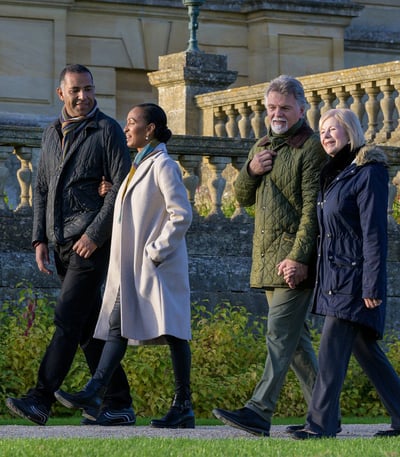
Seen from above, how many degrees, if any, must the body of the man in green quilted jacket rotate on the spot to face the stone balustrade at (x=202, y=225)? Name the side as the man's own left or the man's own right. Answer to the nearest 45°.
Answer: approximately 135° to the man's own right

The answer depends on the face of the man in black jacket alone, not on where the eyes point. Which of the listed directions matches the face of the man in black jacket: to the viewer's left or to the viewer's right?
to the viewer's right

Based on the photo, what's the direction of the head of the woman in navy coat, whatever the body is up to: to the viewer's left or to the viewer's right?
to the viewer's left

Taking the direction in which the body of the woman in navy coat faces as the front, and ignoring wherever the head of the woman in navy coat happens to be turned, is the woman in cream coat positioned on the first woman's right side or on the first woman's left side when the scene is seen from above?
on the first woman's right side

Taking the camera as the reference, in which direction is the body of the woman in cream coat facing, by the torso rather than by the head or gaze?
to the viewer's left

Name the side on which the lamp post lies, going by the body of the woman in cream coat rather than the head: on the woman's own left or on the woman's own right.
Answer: on the woman's own right

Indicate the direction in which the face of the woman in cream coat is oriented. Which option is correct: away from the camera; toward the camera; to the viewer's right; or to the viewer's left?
to the viewer's left

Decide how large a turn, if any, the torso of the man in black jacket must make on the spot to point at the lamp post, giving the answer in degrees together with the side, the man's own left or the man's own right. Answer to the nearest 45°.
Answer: approximately 135° to the man's own right

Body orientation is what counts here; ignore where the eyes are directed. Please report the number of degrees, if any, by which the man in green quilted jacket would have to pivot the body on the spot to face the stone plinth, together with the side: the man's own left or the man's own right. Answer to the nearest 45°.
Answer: approximately 135° to the man's own right

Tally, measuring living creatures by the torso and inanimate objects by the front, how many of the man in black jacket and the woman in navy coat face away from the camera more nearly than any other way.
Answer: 0
